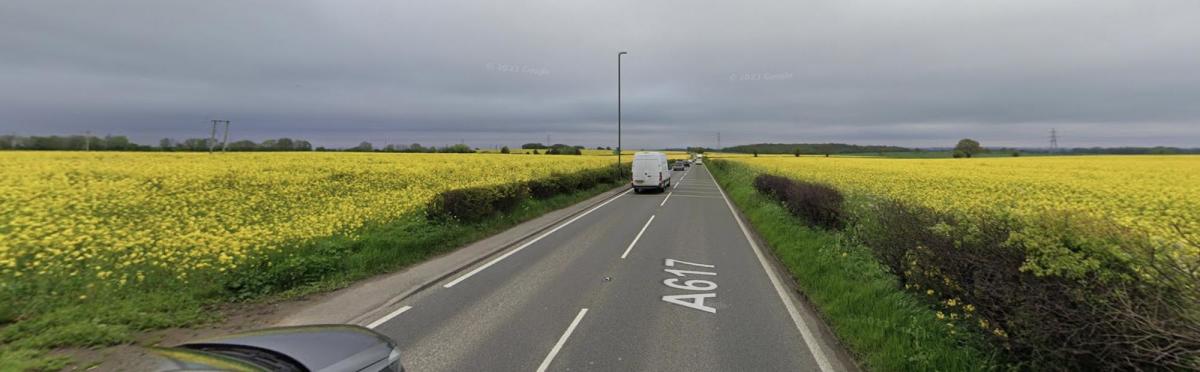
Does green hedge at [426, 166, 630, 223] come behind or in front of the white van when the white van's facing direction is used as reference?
behind

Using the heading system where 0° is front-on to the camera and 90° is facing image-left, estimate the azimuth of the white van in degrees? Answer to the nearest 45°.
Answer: approximately 180°

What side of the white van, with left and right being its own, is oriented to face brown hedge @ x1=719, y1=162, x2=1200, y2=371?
back
